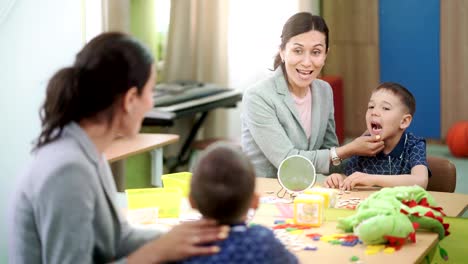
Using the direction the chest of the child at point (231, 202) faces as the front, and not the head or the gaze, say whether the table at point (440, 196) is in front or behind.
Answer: in front

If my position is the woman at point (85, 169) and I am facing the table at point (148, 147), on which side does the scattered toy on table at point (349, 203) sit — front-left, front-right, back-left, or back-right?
front-right

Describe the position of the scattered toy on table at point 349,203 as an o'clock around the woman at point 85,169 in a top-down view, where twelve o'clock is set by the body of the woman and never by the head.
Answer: The scattered toy on table is roughly at 12 o'clock from the woman.

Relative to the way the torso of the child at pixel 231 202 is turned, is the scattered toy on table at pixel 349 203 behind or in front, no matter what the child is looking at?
in front

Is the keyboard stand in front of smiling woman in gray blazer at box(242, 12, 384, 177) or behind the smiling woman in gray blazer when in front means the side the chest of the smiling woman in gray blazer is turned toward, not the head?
behind

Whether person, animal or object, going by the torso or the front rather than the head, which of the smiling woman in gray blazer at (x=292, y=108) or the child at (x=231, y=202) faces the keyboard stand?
the child

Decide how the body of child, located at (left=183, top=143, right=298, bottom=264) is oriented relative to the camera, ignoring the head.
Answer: away from the camera

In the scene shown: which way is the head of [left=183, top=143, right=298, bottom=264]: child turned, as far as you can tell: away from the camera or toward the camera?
away from the camera

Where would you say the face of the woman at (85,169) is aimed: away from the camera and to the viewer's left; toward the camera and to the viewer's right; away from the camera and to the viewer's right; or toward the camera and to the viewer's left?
away from the camera and to the viewer's right

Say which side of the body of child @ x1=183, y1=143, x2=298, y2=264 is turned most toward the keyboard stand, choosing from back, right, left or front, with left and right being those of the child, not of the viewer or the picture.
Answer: front

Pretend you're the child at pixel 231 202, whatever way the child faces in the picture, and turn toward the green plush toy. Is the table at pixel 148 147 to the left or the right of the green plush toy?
left

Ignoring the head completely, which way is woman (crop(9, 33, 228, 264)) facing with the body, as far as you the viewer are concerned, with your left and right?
facing away from the viewer and to the right of the viewer

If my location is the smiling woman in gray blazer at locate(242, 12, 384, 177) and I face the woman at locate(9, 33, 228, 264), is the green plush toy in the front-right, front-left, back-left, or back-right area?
front-left

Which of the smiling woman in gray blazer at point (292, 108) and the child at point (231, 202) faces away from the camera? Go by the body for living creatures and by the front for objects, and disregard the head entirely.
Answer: the child

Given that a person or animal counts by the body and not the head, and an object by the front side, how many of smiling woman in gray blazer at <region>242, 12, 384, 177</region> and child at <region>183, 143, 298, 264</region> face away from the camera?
1

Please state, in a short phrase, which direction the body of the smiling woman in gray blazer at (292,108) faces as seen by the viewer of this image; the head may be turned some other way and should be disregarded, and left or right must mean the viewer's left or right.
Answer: facing the viewer and to the right of the viewer
